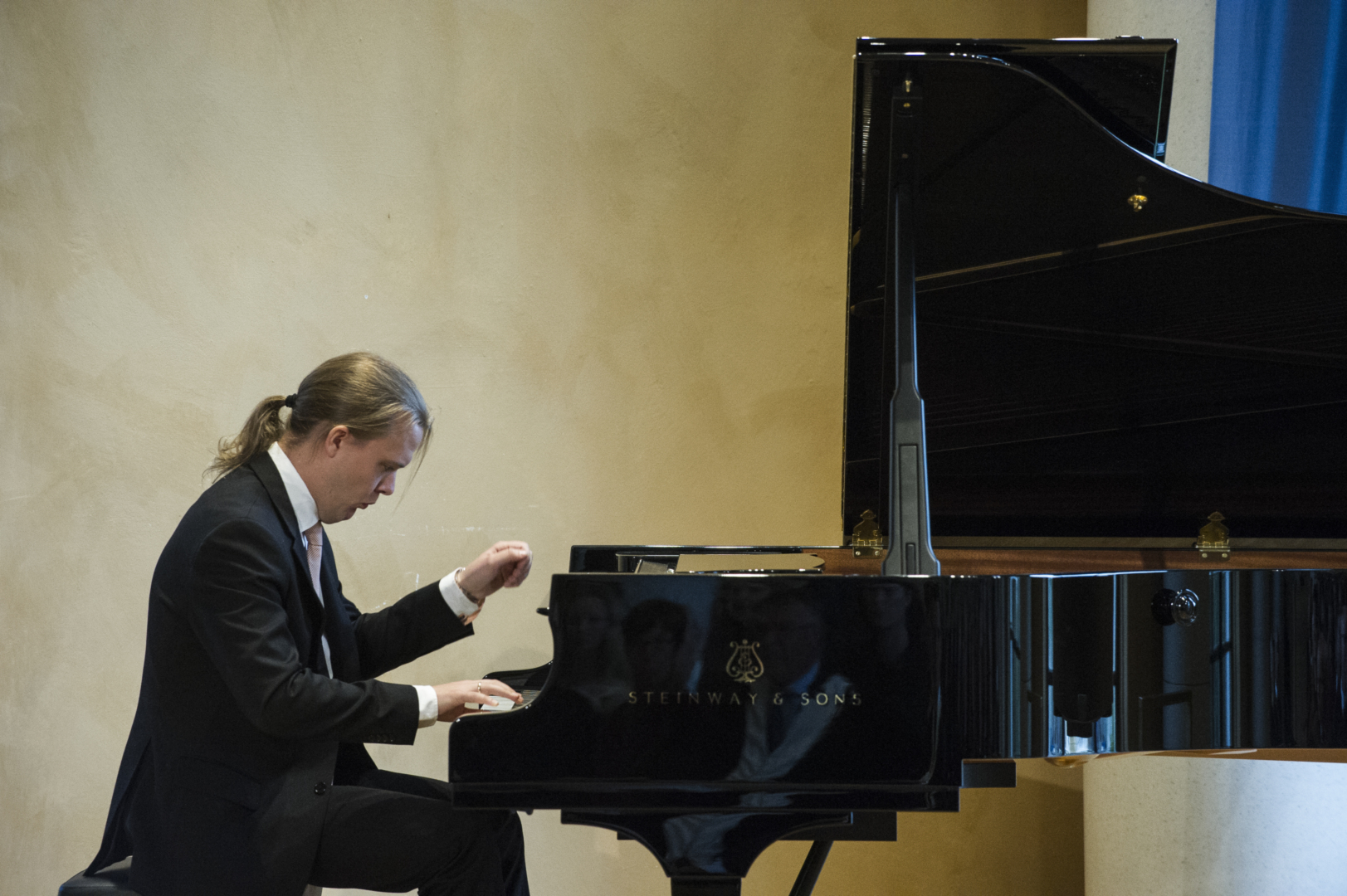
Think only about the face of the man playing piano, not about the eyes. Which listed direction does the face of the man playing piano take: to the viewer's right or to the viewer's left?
to the viewer's right

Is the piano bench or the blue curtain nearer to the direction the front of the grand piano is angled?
the piano bench

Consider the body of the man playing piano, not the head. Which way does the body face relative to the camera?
to the viewer's right

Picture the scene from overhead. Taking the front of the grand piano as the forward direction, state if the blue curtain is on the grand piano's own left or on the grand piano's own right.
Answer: on the grand piano's own right

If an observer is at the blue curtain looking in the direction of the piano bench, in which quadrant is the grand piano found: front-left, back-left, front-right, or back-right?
front-left

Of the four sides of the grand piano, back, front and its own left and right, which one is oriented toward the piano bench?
front

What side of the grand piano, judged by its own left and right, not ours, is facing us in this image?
left
